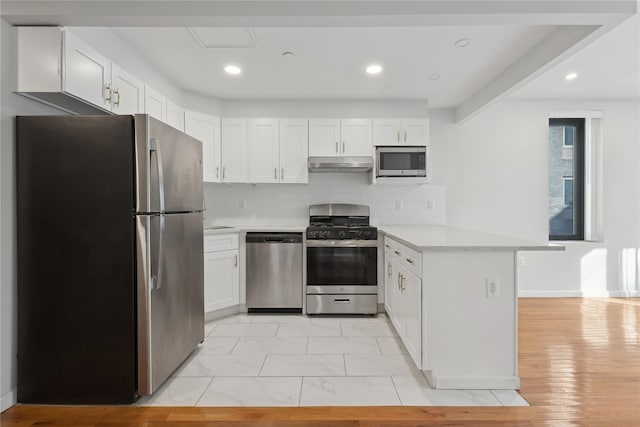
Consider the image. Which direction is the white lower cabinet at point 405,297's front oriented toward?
to the viewer's left

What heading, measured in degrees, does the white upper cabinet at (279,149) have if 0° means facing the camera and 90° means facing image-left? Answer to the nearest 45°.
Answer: approximately 0°

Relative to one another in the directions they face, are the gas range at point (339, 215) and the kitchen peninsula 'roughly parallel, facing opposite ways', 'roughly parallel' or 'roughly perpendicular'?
roughly perpendicular

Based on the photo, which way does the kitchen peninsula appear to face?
to the viewer's left
